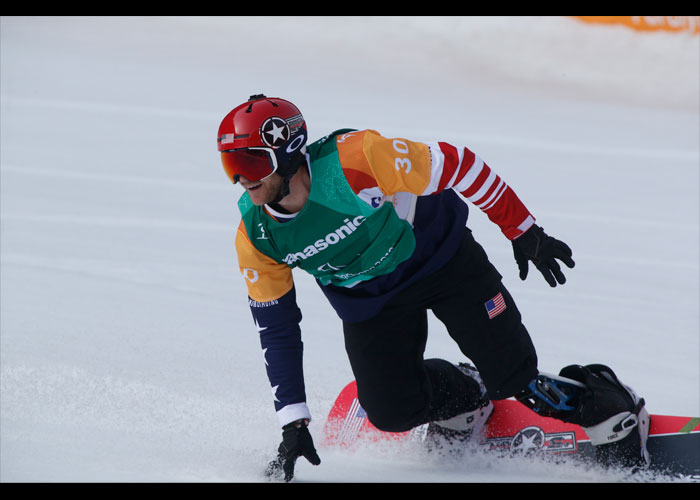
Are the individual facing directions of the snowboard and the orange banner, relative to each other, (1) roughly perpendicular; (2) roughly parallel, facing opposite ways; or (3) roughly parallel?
roughly perpendicular

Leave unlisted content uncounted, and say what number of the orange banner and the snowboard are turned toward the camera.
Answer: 1

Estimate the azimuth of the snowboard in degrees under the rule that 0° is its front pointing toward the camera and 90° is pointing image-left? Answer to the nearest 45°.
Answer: approximately 90°

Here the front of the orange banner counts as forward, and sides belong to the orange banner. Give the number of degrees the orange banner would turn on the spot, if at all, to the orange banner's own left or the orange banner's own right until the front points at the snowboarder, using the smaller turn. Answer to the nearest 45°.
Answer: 0° — it already faces them

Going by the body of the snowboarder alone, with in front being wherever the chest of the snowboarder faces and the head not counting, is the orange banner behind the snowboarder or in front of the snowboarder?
behind

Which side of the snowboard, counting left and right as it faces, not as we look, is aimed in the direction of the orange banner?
right

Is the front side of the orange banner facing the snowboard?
yes
